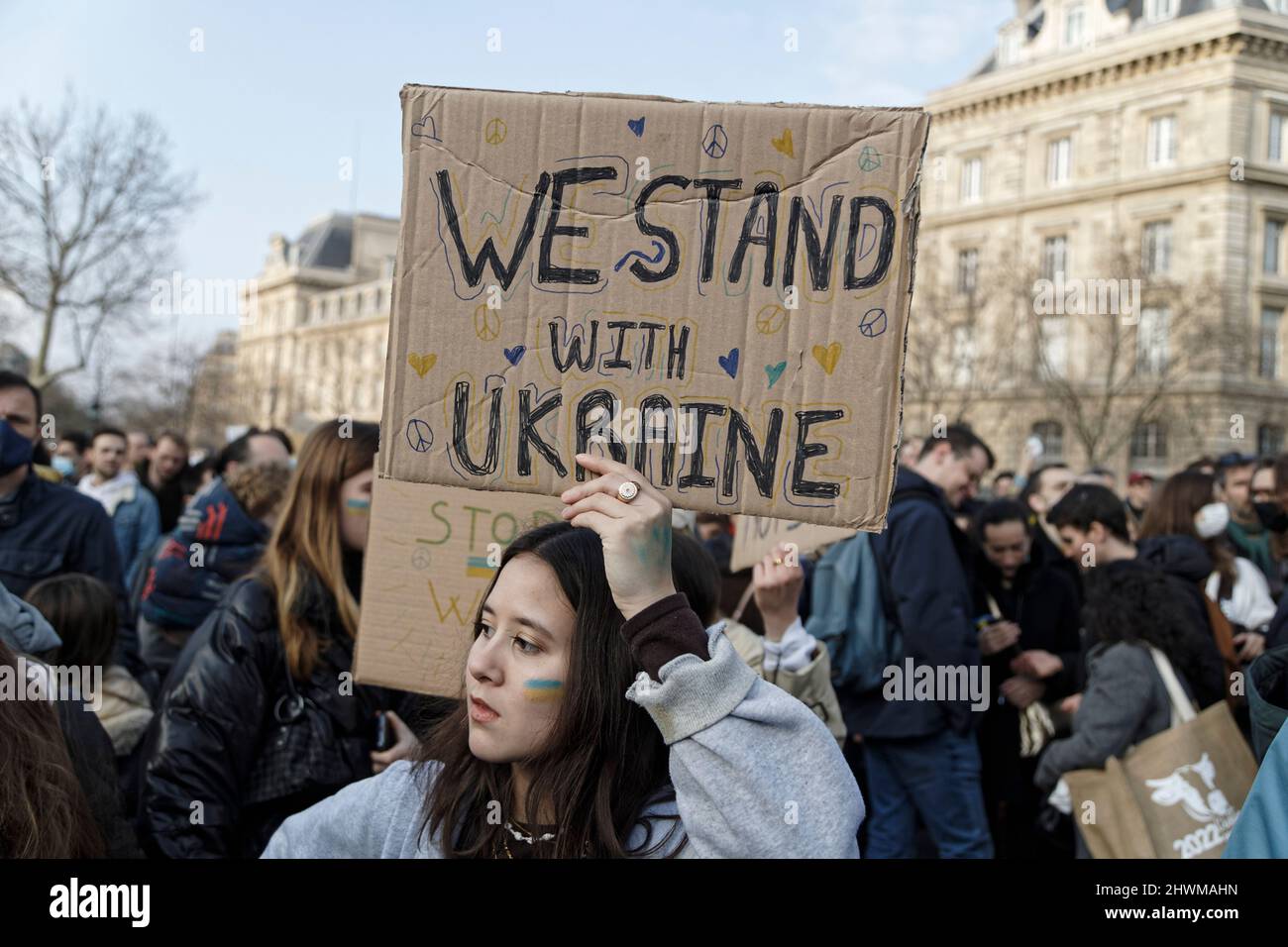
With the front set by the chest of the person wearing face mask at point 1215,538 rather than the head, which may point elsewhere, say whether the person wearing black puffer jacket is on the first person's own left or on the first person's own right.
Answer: on the first person's own right

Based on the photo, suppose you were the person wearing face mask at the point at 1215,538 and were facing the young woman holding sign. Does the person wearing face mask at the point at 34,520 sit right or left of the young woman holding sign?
right

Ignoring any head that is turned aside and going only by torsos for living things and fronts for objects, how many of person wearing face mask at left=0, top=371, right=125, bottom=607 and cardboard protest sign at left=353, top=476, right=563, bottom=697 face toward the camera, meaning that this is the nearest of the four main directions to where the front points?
2

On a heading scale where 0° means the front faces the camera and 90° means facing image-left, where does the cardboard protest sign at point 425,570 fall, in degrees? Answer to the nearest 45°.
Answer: approximately 0°

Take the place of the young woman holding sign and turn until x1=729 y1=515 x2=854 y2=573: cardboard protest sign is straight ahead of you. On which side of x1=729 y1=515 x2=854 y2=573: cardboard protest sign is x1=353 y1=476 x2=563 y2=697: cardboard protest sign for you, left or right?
left

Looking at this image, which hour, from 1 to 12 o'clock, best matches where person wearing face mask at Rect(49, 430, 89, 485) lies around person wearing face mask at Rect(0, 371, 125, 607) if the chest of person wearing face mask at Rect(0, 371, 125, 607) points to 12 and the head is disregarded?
person wearing face mask at Rect(49, 430, 89, 485) is roughly at 6 o'clock from person wearing face mask at Rect(0, 371, 125, 607).

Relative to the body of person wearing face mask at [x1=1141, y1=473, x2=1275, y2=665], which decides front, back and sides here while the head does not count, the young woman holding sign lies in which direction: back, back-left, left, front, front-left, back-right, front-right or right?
front-right

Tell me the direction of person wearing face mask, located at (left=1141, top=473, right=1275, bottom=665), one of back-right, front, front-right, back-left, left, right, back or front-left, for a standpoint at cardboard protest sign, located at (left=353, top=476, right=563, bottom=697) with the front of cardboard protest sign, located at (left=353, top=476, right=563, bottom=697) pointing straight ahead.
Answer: back-left

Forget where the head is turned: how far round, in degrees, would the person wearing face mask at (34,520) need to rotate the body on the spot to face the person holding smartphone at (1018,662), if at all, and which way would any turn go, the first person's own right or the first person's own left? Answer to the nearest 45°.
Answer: approximately 90° to the first person's own left
